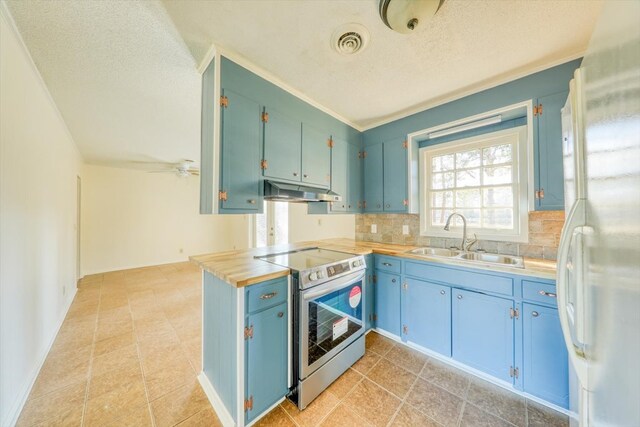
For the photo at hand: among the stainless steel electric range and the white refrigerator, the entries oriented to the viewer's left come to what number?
1

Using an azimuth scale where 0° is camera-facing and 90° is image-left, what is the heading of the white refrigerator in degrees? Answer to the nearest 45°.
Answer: approximately 90°

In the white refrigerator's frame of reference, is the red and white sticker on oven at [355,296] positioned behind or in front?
in front

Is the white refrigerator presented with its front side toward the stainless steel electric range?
yes

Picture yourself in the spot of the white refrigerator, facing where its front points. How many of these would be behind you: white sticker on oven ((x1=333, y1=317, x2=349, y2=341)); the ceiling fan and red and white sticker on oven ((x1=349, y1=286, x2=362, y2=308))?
0

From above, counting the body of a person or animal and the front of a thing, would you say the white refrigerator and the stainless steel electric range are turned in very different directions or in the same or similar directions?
very different directions

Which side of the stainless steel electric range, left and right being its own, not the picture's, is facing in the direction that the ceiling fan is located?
back

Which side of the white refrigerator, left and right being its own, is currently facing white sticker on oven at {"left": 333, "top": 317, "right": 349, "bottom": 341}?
front

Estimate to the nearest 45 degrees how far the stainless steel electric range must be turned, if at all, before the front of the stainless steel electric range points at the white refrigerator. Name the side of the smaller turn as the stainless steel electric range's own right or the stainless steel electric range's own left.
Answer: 0° — it already faces it

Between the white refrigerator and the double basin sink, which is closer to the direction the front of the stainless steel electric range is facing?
the white refrigerator

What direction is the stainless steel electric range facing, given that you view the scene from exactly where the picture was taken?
facing the viewer and to the right of the viewer

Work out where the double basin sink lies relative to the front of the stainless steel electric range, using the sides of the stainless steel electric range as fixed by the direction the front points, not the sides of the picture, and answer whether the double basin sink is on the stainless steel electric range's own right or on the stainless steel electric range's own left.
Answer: on the stainless steel electric range's own left
